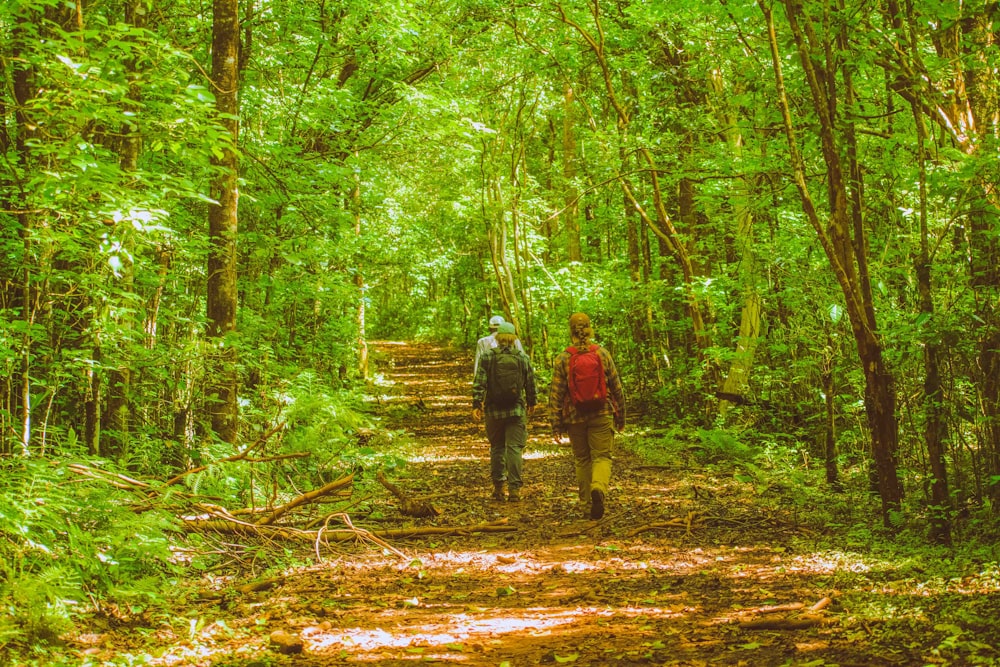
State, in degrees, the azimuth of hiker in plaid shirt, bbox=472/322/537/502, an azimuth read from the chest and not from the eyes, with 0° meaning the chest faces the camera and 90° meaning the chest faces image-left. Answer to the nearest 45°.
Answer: approximately 180°

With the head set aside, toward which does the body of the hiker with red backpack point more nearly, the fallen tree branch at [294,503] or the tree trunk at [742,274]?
the tree trunk

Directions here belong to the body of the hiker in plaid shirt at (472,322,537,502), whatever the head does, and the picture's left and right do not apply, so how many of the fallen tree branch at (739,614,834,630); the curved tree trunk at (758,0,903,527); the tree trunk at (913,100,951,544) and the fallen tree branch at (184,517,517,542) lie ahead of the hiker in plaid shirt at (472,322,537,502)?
0

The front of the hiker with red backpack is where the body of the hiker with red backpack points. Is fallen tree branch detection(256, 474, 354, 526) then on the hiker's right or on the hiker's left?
on the hiker's left

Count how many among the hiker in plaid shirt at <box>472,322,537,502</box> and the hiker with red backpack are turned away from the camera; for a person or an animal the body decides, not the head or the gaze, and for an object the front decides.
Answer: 2

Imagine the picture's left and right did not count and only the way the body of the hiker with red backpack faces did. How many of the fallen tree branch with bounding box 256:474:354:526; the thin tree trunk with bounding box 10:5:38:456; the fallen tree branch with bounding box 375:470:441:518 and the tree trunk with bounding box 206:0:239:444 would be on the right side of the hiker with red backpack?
0

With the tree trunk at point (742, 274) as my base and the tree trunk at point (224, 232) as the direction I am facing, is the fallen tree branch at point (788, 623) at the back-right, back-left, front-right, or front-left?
front-left

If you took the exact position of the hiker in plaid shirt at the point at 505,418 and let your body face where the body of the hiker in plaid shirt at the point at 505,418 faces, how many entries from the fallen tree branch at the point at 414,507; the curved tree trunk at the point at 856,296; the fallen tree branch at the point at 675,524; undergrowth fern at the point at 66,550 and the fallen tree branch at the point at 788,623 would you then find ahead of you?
0

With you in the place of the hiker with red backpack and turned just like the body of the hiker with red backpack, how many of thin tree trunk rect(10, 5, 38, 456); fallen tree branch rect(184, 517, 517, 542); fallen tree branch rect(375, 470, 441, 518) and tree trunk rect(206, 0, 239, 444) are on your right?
0

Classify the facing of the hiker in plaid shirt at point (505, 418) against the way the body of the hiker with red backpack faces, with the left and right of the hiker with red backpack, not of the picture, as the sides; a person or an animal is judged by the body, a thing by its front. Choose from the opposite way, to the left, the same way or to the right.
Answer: the same way

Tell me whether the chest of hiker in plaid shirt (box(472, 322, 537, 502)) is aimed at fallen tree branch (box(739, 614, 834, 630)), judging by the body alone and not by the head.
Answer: no

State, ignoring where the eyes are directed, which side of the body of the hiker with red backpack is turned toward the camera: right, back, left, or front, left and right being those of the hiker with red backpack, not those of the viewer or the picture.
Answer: back

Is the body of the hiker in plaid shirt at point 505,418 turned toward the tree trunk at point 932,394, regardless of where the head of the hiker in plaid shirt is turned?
no

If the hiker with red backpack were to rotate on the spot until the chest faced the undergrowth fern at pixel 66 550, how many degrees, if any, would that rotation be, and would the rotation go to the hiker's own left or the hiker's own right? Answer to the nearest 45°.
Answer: approximately 135° to the hiker's own left

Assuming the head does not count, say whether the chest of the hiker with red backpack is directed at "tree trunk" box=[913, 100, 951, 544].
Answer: no
